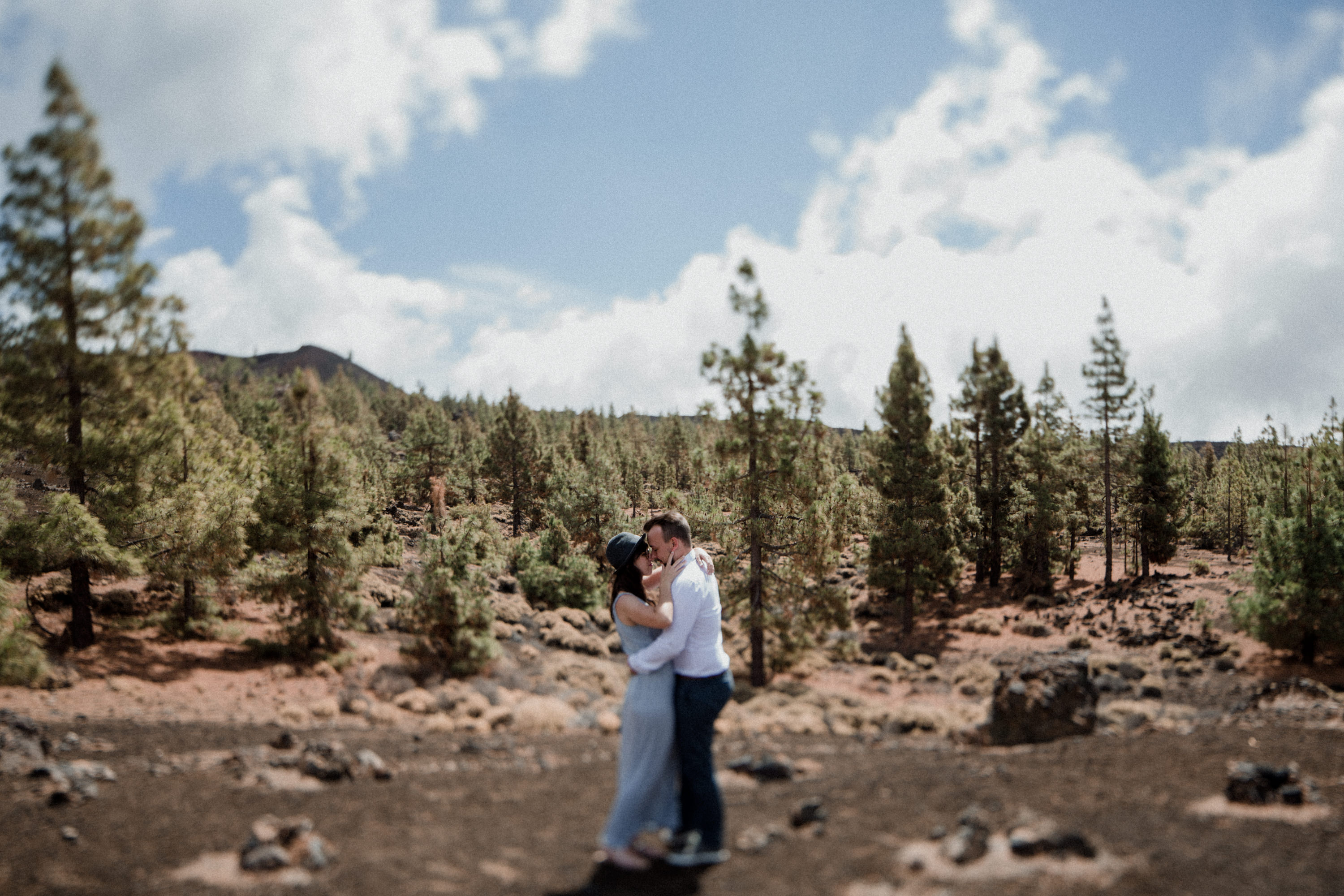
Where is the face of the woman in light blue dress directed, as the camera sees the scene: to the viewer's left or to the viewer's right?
to the viewer's right

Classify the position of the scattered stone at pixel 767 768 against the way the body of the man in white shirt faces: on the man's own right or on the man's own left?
on the man's own right

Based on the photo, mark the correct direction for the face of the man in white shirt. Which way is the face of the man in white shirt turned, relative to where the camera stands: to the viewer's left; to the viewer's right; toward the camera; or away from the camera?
to the viewer's left

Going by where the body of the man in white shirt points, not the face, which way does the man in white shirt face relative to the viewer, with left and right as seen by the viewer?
facing to the left of the viewer

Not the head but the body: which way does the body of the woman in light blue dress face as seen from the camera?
to the viewer's right

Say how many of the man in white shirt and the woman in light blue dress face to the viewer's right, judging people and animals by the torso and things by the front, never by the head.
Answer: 1

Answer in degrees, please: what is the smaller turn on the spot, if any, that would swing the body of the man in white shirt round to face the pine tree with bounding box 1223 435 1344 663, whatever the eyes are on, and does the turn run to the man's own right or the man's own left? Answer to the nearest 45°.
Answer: approximately 135° to the man's own right

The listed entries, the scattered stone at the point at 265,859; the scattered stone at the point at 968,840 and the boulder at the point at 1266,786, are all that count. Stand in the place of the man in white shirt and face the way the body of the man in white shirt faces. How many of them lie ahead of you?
1

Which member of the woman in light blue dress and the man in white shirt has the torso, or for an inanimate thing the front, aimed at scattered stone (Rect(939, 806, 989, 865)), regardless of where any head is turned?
the woman in light blue dress

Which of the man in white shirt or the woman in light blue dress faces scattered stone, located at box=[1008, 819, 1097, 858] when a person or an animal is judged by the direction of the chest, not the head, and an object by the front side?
the woman in light blue dress

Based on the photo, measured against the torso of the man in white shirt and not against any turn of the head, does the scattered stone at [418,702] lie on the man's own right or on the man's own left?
on the man's own right

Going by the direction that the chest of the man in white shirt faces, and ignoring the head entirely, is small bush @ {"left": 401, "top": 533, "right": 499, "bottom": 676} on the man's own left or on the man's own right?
on the man's own right

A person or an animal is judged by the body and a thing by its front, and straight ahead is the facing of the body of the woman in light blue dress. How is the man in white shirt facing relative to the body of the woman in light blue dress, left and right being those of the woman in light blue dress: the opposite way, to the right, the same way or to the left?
the opposite way

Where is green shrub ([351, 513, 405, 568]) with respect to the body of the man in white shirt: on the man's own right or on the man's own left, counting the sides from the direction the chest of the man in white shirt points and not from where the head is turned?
on the man's own right
